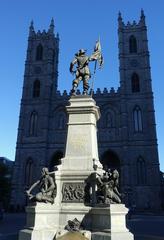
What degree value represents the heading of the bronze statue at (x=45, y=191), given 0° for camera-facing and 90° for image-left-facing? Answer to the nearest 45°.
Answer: approximately 45°
